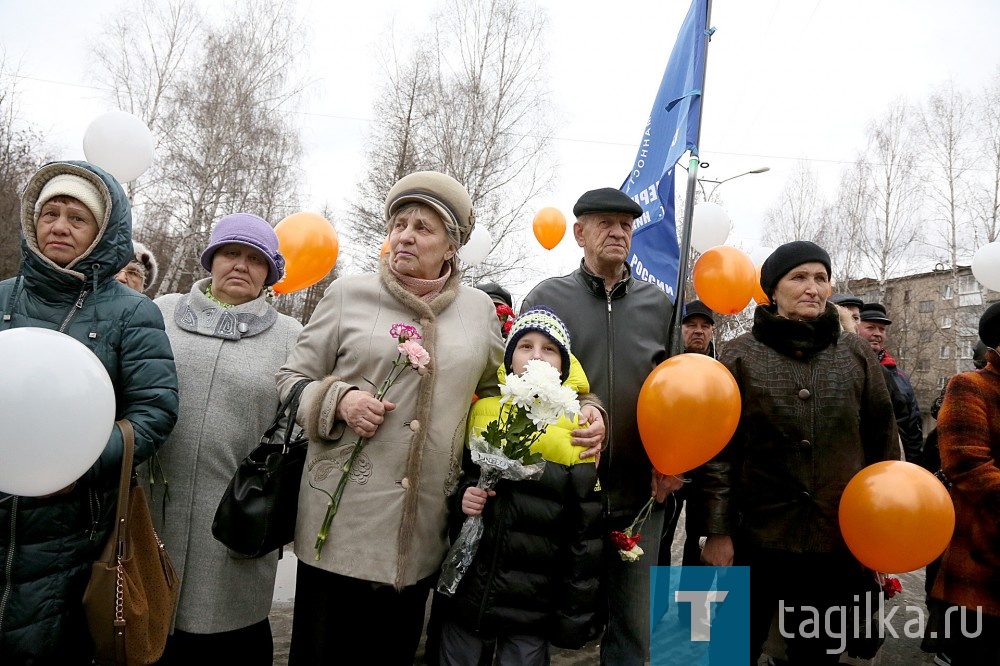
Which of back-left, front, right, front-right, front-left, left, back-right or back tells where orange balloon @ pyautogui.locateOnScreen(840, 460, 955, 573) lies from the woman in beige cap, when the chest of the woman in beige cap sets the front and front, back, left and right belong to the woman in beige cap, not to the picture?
left

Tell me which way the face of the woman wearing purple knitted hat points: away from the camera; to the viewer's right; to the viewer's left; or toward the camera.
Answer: toward the camera

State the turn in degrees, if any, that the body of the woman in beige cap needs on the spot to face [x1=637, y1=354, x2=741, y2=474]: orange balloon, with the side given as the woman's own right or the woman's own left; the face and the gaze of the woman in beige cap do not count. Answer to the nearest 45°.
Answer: approximately 90° to the woman's own left

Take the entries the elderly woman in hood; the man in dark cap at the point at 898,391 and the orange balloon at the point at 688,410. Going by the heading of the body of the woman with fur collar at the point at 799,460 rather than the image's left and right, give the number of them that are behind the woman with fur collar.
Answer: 1

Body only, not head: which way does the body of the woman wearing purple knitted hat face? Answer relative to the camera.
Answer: toward the camera

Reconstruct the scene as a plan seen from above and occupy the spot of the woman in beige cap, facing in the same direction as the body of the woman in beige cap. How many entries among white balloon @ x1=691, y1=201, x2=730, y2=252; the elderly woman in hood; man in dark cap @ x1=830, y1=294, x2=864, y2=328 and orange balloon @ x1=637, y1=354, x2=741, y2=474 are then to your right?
1

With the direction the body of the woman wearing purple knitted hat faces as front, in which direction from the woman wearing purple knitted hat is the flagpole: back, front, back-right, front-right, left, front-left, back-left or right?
left

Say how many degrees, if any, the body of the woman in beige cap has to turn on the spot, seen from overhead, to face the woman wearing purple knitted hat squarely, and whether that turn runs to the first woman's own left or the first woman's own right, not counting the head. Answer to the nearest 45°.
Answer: approximately 135° to the first woman's own right

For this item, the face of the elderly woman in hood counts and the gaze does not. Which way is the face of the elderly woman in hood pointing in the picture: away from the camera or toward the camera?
toward the camera

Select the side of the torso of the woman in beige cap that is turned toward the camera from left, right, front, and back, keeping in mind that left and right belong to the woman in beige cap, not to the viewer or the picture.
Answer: front

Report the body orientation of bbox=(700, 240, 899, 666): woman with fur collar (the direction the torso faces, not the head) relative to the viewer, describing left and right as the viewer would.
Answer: facing the viewer

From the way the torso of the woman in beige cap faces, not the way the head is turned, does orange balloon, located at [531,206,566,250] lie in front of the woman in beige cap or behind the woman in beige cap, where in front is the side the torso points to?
behind

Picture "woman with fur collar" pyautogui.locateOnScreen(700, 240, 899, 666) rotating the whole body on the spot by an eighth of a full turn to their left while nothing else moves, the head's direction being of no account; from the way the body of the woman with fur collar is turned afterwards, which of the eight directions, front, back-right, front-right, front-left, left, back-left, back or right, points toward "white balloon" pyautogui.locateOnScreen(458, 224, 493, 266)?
back

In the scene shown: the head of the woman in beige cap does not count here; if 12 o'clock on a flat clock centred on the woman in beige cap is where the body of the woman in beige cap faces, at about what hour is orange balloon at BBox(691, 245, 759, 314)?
The orange balloon is roughly at 8 o'clock from the woman in beige cap.

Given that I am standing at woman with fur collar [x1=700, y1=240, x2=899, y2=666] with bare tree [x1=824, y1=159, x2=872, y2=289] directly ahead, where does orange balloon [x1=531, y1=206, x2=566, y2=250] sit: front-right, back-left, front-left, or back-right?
front-left

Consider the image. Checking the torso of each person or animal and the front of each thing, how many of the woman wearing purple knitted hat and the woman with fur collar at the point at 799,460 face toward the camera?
2

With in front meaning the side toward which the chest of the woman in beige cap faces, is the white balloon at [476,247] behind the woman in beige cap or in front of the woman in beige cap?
behind
